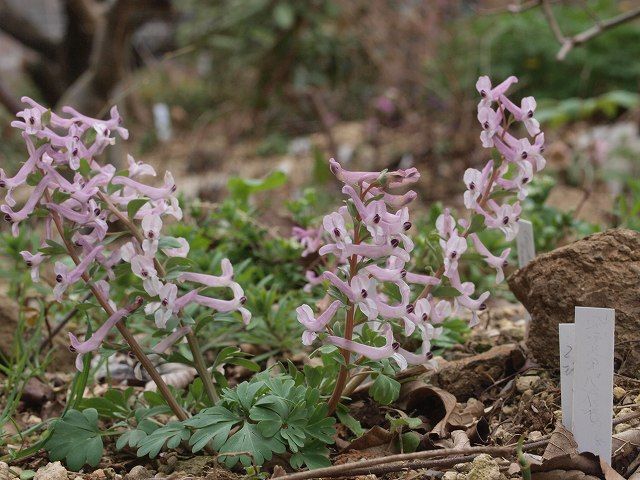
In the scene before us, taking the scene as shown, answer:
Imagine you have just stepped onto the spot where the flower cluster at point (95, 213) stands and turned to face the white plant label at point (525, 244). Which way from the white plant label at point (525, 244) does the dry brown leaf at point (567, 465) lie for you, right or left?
right

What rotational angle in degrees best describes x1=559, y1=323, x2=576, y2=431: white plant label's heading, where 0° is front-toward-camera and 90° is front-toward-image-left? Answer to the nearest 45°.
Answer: approximately 0°

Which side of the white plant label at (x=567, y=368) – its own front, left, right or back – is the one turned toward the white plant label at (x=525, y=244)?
back
